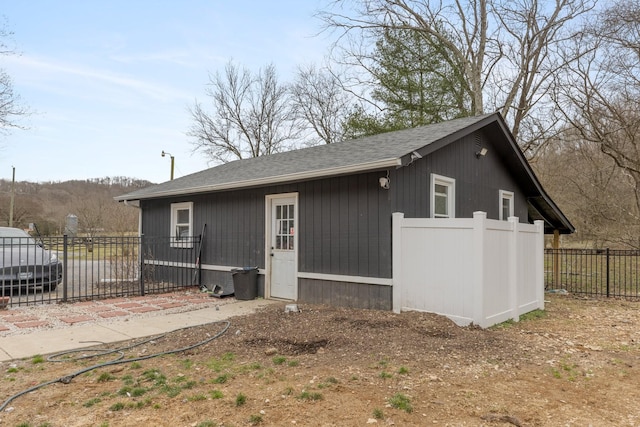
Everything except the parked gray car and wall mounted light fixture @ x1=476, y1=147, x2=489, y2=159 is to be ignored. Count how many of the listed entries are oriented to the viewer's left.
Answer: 0

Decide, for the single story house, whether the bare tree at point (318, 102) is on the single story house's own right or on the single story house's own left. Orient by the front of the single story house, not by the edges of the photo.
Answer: on the single story house's own right

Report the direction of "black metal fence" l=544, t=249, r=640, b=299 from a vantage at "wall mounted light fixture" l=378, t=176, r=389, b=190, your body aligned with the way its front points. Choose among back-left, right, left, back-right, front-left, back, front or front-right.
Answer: back

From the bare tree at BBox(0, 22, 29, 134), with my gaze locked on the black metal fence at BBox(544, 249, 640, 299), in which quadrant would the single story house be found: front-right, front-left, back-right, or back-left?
front-right

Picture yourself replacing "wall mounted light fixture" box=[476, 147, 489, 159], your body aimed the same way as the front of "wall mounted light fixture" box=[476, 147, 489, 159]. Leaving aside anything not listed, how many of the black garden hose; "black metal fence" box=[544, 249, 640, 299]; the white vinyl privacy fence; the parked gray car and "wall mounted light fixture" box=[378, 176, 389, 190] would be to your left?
1

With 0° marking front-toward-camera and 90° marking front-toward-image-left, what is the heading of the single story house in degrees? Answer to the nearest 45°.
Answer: approximately 45°

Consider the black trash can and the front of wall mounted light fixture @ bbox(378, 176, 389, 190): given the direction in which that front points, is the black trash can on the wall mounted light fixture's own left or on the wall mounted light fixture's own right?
on the wall mounted light fixture's own right

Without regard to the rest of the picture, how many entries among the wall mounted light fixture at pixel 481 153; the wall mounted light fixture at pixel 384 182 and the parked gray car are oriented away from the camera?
0

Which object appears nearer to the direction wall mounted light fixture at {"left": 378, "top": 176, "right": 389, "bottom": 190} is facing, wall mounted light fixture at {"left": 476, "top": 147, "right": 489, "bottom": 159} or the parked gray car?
the parked gray car

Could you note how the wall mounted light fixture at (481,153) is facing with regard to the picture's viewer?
facing the viewer and to the right of the viewer

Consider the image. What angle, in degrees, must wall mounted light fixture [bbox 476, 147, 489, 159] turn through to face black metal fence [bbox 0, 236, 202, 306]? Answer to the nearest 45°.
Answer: approximately 135° to its right

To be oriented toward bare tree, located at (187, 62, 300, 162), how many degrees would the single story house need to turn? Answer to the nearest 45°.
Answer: approximately 135° to its right

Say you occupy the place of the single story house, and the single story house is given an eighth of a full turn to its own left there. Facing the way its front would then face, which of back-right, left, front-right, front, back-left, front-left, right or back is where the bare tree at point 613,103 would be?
back-left

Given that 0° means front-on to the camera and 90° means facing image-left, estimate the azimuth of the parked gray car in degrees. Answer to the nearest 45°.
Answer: approximately 315°
